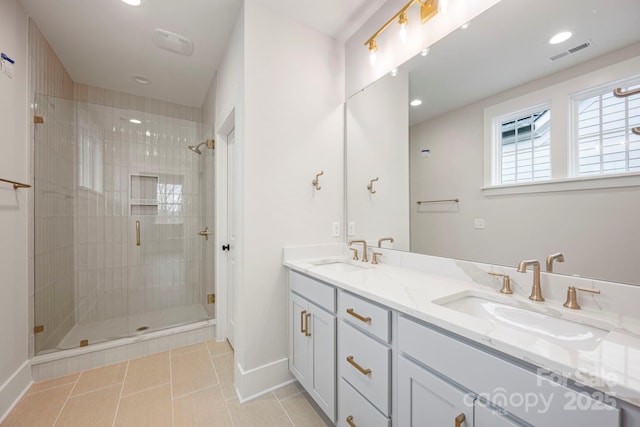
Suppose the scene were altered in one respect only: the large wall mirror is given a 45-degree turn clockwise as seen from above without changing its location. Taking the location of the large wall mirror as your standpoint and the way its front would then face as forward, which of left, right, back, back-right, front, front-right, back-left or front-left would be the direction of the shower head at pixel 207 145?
front

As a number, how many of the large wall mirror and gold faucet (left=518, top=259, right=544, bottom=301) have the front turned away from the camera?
0

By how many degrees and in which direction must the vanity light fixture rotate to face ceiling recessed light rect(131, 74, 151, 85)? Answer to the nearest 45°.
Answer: approximately 45° to its right

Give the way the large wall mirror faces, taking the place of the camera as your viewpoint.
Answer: facing the viewer and to the left of the viewer

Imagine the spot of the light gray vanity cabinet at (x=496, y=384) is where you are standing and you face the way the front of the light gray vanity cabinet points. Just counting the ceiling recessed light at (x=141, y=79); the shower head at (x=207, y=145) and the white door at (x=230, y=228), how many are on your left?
0

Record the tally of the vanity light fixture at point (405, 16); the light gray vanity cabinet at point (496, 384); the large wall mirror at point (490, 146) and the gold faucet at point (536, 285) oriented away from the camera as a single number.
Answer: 0

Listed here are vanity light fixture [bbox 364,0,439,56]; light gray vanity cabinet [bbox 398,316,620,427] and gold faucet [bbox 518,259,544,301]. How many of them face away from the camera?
0

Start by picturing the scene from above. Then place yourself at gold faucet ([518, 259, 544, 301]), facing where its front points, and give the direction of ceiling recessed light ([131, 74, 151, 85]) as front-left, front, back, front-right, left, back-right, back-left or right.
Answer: front-right

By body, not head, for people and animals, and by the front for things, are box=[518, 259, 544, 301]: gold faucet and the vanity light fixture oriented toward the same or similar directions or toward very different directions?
same or similar directions

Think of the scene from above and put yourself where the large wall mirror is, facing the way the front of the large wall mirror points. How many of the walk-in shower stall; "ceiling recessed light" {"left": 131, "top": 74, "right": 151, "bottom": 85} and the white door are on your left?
0

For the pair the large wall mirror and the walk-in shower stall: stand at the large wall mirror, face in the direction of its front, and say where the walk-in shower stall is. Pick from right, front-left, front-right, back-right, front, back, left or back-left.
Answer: front-right

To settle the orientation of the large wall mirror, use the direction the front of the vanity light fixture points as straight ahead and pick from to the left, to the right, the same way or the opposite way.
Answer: the same way

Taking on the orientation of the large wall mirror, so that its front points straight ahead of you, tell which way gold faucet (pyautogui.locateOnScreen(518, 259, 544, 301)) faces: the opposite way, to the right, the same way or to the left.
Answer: the same way

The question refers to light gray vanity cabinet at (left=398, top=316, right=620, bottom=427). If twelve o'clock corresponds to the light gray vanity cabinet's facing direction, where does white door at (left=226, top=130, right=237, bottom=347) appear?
The white door is roughly at 2 o'clock from the light gray vanity cabinet.

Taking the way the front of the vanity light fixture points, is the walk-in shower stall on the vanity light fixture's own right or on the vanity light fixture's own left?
on the vanity light fixture's own right

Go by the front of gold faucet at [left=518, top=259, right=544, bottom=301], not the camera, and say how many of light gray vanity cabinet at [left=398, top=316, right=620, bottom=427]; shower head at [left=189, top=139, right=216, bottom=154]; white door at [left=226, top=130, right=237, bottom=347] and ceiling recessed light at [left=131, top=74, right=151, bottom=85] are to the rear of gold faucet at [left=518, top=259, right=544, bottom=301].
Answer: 0

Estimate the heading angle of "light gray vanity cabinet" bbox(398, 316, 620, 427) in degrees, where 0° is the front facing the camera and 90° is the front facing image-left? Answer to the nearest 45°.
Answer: approximately 45°
